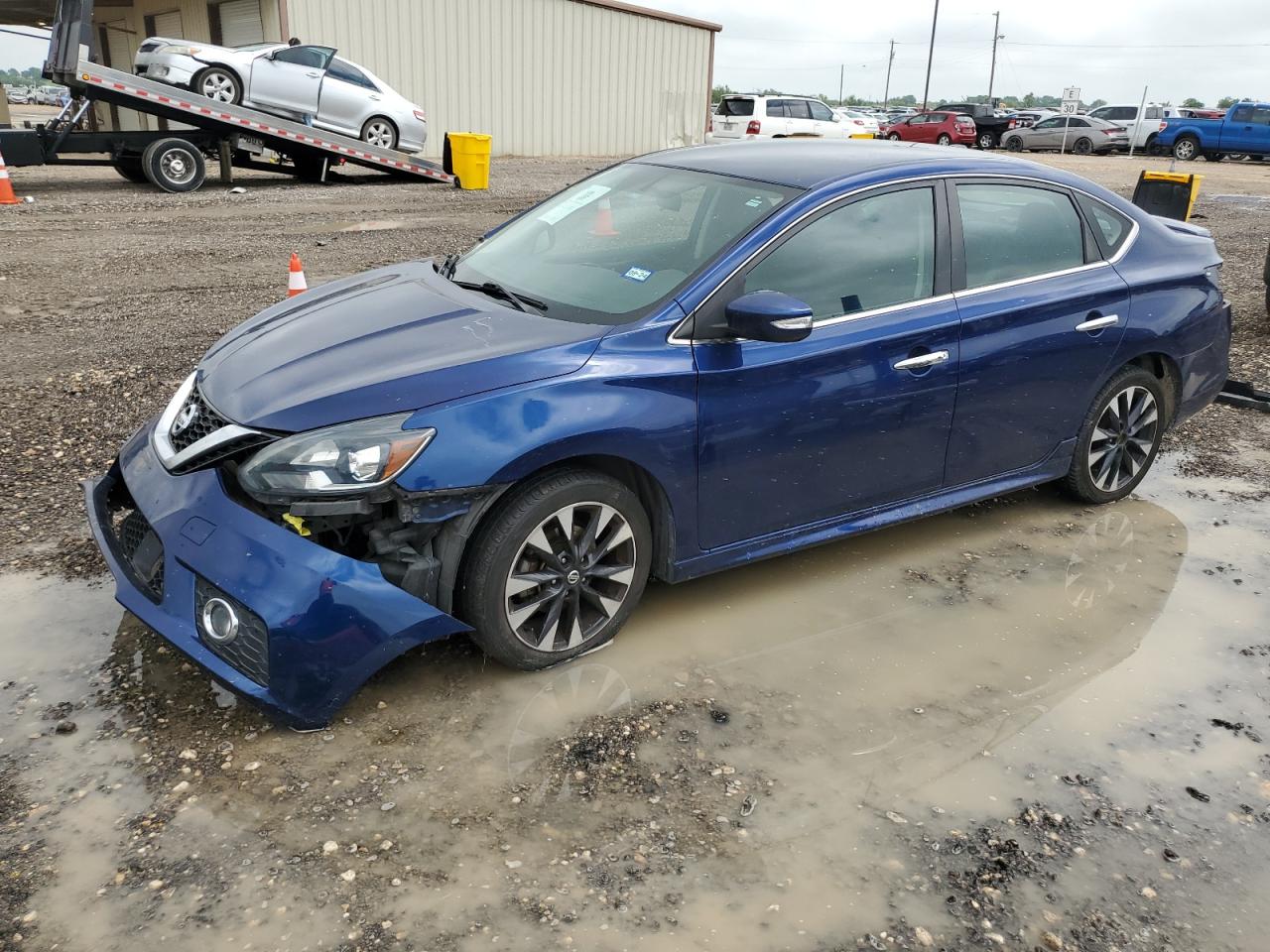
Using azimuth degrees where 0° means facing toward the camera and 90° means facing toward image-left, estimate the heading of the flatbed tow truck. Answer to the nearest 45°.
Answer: approximately 90°

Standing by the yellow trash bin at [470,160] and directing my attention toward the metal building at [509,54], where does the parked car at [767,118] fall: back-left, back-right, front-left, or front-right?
front-right

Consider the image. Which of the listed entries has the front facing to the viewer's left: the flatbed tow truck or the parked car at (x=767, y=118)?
the flatbed tow truck

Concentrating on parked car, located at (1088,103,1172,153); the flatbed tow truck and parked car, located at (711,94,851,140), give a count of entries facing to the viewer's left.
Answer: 2

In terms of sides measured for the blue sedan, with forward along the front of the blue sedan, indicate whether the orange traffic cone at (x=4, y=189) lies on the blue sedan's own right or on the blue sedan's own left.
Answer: on the blue sedan's own right

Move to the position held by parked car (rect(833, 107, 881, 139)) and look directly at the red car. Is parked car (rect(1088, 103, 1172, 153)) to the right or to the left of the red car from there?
right

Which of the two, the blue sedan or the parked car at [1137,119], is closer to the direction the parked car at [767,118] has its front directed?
the parked car

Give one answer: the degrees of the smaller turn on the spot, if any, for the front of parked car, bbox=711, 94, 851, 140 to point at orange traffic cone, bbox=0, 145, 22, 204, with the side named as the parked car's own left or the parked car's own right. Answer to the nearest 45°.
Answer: approximately 180°

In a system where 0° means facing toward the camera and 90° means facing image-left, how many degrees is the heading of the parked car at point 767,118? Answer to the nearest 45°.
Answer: approximately 225°

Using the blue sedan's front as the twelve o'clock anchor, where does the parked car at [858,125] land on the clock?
The parked car is roughly at 5 o'clock from the blue sedan.

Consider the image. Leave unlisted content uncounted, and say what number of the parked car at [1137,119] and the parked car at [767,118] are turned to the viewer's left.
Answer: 1

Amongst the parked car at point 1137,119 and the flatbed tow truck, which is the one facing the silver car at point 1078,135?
the parked car

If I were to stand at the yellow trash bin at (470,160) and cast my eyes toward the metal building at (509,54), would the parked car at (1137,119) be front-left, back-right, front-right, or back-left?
front-right
